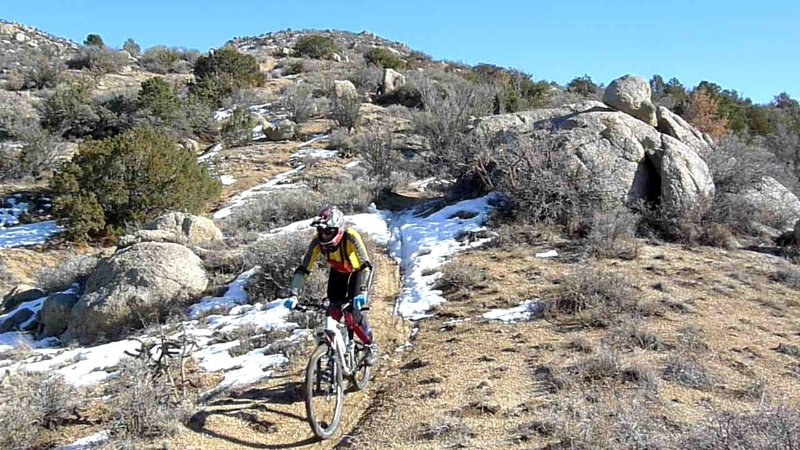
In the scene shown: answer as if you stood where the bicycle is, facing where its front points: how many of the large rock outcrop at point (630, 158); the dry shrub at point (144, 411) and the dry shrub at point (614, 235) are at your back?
2

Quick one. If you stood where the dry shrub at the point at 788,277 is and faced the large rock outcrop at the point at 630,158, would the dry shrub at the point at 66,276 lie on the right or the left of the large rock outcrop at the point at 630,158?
left

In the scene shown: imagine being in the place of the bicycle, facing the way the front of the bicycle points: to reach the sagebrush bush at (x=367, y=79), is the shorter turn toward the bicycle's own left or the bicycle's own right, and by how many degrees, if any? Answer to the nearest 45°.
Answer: approximately 135° to the bicycle's own right

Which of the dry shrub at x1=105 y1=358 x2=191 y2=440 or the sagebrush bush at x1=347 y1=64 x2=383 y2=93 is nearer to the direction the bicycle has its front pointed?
the dry shrub

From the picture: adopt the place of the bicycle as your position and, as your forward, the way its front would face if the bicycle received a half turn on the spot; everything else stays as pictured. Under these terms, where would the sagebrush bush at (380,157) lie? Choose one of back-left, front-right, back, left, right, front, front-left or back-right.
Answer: front-left

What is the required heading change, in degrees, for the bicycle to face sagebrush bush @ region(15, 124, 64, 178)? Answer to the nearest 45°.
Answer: approximately 90° to its right

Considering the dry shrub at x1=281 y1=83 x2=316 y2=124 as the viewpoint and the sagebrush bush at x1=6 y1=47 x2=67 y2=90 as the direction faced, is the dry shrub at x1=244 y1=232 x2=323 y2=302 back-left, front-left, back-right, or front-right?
back-left

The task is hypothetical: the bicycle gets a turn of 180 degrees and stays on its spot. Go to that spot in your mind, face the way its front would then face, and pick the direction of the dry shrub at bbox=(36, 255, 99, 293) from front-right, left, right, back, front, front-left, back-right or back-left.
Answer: left

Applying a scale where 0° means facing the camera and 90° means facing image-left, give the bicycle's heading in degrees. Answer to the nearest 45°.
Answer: approximately 45°

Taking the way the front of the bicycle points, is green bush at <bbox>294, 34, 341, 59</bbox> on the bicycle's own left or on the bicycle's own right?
on the bicycle's own right

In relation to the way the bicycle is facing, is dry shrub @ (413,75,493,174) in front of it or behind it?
behind

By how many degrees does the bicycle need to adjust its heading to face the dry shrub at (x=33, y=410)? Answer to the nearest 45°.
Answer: approximately 45° to its right

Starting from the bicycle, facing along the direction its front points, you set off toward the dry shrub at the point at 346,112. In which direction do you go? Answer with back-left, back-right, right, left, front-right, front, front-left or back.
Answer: back-right
